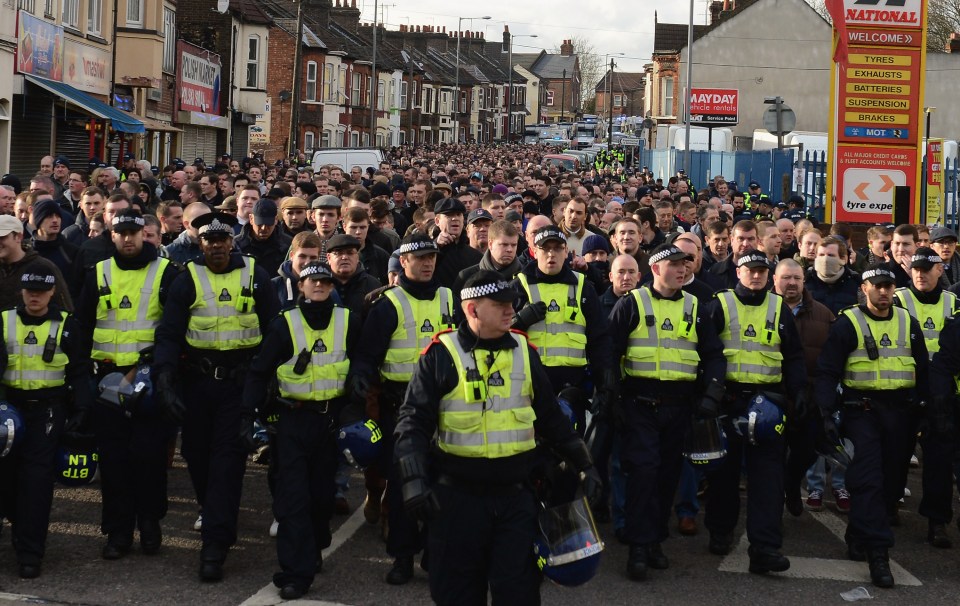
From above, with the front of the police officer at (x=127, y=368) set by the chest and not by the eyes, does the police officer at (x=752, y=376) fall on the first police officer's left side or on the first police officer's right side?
on the first police officer's left side

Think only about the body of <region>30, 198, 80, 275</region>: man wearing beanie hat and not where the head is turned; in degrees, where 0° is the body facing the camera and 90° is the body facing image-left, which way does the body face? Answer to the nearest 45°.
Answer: approximately 315°

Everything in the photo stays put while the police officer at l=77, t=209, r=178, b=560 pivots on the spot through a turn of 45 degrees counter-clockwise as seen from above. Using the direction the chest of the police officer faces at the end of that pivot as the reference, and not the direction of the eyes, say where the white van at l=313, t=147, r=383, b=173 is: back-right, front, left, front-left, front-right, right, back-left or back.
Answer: back-left

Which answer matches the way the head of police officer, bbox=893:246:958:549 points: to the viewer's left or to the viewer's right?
to the viewer's left

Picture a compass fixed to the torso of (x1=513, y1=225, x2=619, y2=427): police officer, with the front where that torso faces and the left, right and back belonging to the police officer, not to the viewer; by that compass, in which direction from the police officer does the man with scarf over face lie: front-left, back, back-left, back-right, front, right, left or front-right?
back-left
